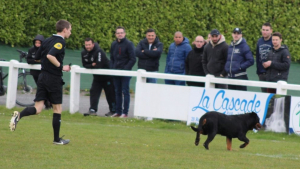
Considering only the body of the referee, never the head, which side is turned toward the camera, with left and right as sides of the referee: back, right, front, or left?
right

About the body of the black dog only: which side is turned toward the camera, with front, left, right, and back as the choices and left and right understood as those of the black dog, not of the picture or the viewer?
right

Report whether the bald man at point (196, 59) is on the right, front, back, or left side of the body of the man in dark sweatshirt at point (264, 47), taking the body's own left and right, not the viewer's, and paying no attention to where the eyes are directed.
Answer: right

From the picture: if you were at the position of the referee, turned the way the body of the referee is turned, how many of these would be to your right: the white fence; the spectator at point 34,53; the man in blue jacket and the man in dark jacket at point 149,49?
0

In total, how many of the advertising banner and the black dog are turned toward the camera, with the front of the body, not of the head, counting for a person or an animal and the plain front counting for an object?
1

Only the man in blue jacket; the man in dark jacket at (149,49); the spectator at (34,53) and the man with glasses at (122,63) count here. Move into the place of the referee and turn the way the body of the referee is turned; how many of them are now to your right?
0

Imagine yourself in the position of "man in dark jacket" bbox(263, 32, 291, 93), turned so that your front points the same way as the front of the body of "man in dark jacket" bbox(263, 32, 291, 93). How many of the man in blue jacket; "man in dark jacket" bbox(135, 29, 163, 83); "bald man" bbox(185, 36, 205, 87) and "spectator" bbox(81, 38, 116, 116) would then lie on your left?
0

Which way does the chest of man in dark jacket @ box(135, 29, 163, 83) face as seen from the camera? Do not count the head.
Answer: toward the camera

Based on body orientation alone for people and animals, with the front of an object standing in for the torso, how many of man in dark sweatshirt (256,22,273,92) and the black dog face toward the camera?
1

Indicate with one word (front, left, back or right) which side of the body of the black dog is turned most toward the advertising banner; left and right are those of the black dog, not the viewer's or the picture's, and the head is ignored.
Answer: left

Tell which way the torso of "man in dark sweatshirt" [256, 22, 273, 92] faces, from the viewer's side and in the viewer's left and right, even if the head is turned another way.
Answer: facing the viewer

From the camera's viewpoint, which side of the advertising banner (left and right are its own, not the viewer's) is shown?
front

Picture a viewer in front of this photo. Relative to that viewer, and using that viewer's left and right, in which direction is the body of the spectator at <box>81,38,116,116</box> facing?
facing the viewer and to the left of the viewer

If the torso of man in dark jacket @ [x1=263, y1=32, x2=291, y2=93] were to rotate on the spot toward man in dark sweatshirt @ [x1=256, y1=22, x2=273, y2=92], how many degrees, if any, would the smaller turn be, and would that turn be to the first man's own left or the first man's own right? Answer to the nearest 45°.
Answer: approximately 90° to the first man's own right

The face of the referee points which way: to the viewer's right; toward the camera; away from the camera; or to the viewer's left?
to the viewer's right

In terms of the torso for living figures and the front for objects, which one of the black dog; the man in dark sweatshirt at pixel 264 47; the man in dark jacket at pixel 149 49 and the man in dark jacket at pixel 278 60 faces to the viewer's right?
the black dog

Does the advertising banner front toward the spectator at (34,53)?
no

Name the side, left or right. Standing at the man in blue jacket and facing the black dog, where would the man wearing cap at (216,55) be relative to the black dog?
left
